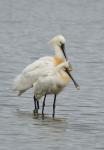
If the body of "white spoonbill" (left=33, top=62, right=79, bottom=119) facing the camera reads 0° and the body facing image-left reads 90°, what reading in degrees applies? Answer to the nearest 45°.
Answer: approximately 315°

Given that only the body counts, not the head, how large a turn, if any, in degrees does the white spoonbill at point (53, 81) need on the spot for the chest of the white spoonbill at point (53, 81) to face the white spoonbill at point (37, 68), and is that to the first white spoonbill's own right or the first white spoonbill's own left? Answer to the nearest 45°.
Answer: approximately 180°

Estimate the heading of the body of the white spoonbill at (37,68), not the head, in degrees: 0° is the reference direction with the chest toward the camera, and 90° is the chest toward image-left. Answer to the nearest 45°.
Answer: approximately 270°
